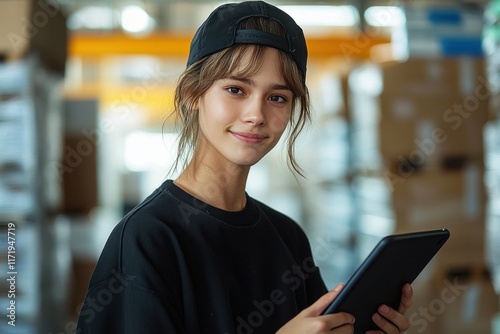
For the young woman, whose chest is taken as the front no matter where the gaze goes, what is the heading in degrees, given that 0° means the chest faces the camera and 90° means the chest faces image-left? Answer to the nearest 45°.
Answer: approximately 315°

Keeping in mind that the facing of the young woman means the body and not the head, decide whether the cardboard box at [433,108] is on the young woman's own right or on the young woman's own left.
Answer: on the young woman's own left

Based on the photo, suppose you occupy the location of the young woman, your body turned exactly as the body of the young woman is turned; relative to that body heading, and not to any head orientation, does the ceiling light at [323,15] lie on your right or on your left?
on your left

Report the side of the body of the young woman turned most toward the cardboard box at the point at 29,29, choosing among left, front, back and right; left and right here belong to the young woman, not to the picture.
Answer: back

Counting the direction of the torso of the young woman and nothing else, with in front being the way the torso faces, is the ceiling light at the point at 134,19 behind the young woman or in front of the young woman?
behind
